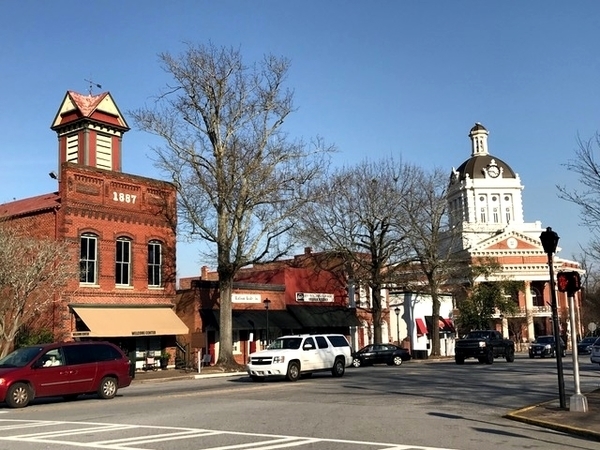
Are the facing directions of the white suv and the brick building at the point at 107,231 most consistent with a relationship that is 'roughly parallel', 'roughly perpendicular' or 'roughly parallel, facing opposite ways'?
roughly perpendicular

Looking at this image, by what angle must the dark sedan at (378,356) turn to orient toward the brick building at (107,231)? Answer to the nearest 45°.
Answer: approximately 45° to its left

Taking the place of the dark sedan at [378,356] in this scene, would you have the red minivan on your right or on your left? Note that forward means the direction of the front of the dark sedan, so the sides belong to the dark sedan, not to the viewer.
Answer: on your left

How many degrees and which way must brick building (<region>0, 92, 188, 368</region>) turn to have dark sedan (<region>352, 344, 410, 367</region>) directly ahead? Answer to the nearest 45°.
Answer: approximately 45° to its left

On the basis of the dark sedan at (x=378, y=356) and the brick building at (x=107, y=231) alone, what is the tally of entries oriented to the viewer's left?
1

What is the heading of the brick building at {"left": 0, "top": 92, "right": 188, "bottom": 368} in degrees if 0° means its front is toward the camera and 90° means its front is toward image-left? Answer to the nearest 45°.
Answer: approximately 315°

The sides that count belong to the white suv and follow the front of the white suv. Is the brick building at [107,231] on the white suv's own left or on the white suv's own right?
on the white suv's own right

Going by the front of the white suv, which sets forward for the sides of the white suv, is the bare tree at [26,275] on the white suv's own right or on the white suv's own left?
on the white suv's own right

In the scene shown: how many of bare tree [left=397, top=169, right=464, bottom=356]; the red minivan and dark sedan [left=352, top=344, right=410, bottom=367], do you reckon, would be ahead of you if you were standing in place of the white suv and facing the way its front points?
1

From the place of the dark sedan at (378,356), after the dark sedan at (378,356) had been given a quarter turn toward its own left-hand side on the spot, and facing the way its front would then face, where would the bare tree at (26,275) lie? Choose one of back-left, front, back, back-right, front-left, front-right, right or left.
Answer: front-right

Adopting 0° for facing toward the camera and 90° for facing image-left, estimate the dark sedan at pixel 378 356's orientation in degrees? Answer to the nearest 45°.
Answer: approximately 90°

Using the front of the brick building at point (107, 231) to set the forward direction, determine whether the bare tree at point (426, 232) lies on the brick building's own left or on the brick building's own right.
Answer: on the brick building's own left

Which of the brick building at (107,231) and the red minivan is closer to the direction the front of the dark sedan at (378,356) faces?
the brick building
